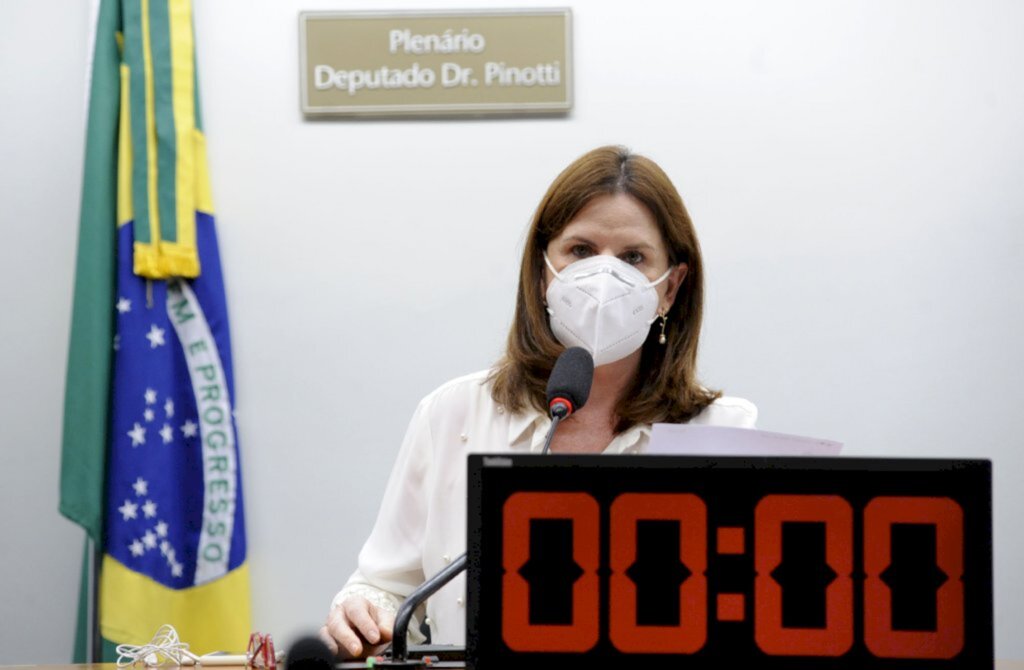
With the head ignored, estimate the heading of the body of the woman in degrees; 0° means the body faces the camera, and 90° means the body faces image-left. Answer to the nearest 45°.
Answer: approximately 0°

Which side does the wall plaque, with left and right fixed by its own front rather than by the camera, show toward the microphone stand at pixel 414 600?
front

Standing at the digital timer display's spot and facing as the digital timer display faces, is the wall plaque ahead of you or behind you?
behind

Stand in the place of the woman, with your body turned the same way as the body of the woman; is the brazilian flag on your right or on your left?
on your right

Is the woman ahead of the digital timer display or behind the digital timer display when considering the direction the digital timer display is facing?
behind

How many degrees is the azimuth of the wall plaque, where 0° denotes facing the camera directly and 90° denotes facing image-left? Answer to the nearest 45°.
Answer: approximately 0°

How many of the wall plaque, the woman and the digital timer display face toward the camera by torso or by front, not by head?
3

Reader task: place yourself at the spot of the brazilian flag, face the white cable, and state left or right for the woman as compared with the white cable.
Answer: left

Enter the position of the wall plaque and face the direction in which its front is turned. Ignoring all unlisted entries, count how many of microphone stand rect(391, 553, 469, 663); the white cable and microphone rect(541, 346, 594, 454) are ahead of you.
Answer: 3

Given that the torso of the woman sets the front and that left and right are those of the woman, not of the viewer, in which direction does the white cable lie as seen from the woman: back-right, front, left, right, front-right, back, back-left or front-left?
front-right
